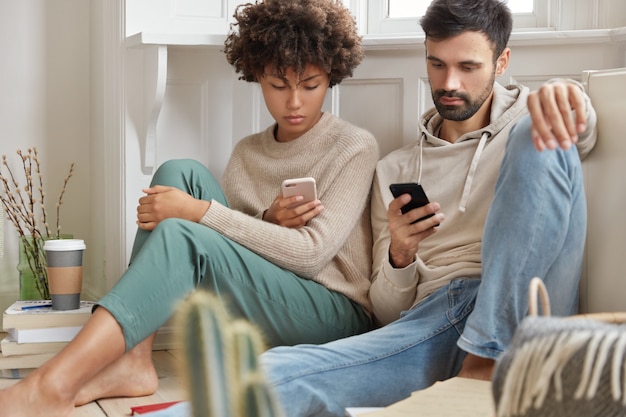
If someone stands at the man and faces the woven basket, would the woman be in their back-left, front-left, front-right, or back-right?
back-right

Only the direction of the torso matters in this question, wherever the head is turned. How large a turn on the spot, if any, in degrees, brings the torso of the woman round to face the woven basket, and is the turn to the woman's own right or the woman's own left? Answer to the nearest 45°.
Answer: approximately 45° to the woman's own left

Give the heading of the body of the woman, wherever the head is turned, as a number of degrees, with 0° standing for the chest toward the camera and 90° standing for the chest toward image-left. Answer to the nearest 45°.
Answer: approximately 45°

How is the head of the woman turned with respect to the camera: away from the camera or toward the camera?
toward the camera

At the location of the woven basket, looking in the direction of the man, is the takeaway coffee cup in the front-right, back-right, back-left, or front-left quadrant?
front-left

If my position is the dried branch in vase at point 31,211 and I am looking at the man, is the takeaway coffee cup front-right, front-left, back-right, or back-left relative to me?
front-right

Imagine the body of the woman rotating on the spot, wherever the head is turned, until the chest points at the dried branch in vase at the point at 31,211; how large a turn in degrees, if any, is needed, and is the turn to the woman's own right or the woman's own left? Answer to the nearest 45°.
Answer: approximately 90° to the woman's own right

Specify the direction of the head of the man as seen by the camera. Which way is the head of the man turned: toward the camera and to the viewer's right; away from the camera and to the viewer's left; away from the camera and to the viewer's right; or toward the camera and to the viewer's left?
toward the camera and to the viewer's left
